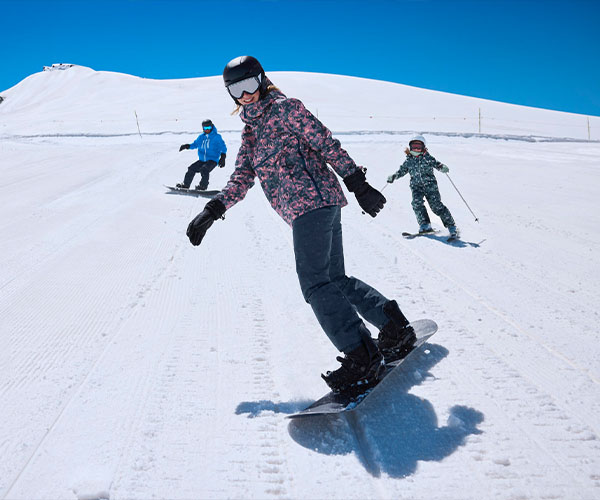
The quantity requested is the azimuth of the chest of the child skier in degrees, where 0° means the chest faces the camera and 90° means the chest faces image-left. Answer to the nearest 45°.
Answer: approximately 0°

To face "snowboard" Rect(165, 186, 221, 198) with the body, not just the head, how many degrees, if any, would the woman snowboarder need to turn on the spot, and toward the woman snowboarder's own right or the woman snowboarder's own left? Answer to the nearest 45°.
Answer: approximately 135° to the woman snowboarder's own right

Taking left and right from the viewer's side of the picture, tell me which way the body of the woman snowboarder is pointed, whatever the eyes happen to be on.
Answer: facing the viewer and to the left of the viewer

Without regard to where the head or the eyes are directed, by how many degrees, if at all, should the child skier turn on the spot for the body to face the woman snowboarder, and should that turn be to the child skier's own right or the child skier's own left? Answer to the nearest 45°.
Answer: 0° — they already face them

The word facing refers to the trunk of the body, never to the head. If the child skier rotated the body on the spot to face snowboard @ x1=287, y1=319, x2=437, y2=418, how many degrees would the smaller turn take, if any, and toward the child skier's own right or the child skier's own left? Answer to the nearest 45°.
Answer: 0° — they already face it

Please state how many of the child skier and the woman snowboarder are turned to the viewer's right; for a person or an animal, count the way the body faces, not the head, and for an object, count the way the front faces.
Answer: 0
